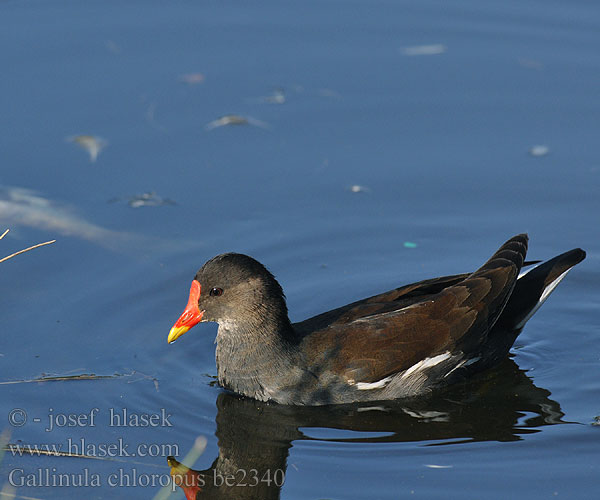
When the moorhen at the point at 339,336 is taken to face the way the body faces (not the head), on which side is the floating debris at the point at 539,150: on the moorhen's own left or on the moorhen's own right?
on the moorhen's own right

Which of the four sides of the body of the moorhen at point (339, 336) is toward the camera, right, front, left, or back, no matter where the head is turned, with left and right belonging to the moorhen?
left

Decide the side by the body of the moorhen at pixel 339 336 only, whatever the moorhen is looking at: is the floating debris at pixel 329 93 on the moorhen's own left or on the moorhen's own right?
on the moorhen's own right

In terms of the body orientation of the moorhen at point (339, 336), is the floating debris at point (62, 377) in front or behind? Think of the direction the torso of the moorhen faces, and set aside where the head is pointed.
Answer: in front

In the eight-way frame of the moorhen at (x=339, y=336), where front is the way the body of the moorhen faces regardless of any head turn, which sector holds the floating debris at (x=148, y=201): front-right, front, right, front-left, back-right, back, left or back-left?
front-right

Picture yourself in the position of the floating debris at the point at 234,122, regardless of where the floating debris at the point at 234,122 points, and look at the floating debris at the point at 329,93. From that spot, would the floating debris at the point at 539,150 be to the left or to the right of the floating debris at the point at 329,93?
right

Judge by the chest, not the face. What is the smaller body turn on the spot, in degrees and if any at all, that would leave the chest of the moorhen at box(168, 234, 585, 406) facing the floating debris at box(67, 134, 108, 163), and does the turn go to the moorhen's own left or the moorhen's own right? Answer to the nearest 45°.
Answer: approximately 45° to the moorhen's own right

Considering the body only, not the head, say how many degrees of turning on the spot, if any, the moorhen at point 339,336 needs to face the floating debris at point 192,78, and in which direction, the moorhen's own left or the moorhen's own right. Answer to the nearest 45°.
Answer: approximately 45° to the moorhen's own right

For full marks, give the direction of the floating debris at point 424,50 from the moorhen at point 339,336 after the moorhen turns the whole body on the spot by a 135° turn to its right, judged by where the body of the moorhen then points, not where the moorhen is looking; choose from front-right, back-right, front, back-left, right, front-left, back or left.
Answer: front-left

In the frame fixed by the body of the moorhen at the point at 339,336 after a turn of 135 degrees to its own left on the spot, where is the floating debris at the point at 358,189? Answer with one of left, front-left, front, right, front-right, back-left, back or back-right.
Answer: back-left
